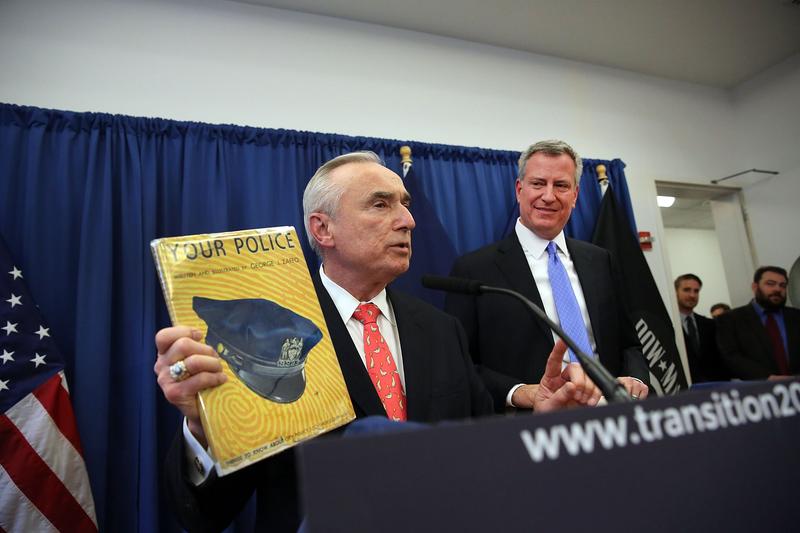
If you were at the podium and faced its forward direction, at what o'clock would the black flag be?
The black flag is roughly at 8 o'clock from the podium.

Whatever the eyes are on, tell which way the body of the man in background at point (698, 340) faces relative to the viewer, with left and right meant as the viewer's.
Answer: facing the viewer and to the left of the viewer

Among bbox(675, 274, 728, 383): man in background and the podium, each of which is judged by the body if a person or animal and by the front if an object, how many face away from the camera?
0

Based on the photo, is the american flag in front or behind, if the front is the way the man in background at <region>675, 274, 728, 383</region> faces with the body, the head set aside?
in front

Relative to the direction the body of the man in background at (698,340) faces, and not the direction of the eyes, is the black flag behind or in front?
in front

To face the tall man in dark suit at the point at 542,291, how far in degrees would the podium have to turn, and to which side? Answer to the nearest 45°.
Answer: approximately 135° to its left
